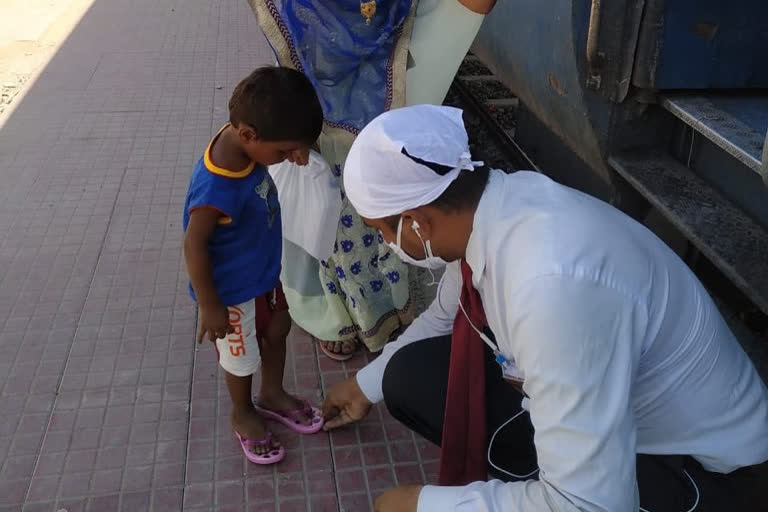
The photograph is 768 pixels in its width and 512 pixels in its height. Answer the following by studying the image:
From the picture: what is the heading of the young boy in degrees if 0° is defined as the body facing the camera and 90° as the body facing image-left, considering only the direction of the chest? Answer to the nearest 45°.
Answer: approximately 315°

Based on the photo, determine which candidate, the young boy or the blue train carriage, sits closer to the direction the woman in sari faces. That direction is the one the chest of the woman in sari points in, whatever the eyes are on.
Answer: the young boy

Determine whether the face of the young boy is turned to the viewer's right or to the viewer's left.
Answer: to the viewer's right

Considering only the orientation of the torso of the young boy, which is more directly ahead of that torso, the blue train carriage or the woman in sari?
the blue train carriage

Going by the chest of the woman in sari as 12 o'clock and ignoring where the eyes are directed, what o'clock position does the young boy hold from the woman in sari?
The young boy is roughly at 1 o'clock from the woman in sari.

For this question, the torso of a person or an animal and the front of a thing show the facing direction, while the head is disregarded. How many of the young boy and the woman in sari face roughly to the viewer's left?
0

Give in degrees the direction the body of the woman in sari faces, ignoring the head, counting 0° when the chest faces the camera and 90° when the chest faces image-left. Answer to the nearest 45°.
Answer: approximately 0°

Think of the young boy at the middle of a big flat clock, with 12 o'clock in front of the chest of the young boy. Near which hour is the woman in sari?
The woman in sari is roughly at 9 o'clock from the young boy.

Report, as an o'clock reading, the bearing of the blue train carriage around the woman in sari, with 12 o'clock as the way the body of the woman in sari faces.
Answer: The blue train carriage is roughly at 9 o'clock from the woman in sari.
